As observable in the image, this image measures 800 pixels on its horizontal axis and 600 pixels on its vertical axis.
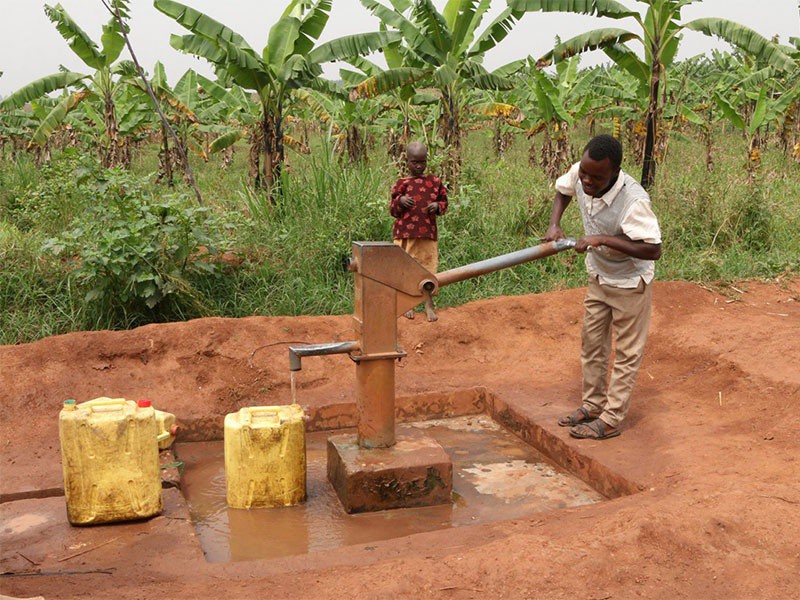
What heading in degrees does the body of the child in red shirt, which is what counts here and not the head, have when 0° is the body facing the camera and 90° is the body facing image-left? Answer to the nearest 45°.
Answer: approximately 0°

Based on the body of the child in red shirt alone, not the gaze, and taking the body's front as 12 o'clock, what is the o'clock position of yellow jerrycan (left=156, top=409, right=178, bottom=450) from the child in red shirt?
The yellow jerrycan is roughly at 1 o'clock from the child in red shirt.

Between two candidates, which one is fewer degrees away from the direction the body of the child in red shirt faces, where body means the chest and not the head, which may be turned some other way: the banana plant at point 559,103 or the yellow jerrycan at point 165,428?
the yellow jerrycan

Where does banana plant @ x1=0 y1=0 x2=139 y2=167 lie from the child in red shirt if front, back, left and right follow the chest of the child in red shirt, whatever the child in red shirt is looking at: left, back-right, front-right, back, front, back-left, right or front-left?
back-right

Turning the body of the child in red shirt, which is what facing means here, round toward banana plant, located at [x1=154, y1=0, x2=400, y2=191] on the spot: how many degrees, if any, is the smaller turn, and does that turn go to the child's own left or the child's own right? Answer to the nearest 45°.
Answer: approximately 135° to the child's own right

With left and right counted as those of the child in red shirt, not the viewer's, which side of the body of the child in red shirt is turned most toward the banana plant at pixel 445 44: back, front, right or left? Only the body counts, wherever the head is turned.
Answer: back

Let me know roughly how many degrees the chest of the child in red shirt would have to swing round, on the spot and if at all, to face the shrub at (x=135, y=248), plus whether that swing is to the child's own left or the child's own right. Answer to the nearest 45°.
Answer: approximately 90° to the child's own right
